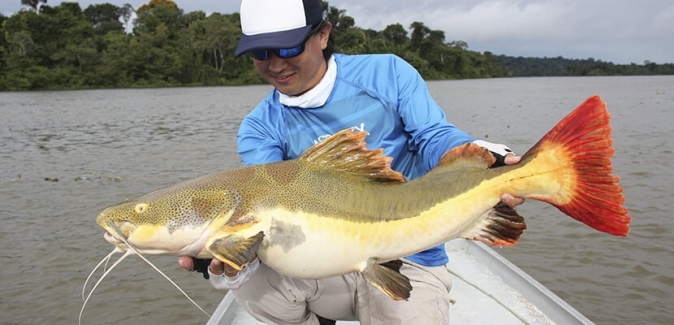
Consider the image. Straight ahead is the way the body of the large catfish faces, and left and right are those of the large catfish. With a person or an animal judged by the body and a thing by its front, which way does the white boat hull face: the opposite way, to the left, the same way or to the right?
to the right

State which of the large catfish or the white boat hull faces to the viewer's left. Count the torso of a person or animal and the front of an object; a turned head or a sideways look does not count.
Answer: the large catfish

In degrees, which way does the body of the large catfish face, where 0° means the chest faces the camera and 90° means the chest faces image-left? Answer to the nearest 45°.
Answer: approximately 90°

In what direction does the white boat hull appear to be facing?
away from the camera
